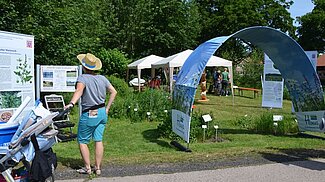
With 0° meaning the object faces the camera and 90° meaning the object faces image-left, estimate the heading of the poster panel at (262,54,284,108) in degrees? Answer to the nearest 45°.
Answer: approximately 0°

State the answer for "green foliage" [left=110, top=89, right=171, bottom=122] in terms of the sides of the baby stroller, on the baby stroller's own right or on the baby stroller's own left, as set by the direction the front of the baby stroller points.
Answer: on the baby stroller's own right

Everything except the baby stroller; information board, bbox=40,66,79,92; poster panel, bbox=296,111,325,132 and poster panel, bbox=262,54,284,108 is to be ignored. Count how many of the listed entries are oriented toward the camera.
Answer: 3

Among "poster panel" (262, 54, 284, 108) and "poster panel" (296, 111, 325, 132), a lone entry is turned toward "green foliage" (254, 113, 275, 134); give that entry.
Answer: "poster panel" (262, 54, 284, 108)

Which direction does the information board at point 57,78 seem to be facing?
toward the camera

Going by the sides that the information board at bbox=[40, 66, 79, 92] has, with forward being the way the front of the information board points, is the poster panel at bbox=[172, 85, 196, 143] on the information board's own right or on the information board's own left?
on the information board's own left

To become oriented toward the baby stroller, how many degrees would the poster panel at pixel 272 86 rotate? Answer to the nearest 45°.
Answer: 0° — it already faces it

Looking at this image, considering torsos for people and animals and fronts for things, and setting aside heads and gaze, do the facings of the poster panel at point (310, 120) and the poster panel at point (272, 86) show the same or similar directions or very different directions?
same or similar directions

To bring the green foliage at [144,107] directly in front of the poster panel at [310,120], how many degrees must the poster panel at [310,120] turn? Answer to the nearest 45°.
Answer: approximately 90° to its right

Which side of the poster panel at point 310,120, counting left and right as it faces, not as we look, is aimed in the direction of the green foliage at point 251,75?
back
